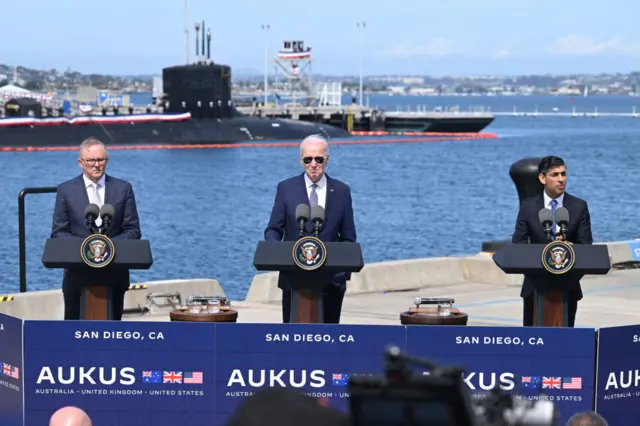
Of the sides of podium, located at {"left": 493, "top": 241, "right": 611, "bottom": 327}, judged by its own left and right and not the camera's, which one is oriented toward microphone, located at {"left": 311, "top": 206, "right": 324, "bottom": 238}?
right

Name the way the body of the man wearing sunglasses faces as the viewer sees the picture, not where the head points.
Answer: toward the camera

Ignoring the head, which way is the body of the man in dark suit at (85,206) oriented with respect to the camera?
toward the camera

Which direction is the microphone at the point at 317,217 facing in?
away from the camera

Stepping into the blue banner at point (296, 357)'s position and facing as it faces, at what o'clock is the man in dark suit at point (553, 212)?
The man in dark suit is roughly at 8 o'clock from the blue banner.

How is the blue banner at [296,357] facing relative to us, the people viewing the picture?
facing the viewer

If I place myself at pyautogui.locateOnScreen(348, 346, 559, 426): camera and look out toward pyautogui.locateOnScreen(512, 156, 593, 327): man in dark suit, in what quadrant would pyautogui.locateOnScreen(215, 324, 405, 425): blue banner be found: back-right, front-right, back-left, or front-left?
front-left

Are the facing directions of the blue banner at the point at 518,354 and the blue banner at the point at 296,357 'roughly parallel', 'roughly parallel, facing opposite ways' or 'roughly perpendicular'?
roughly parallel

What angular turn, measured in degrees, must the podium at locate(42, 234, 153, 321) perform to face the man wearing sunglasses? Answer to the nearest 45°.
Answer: approximately 90° to its left

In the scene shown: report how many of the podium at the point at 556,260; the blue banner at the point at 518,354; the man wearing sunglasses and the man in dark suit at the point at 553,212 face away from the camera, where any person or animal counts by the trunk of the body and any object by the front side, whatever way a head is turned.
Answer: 0

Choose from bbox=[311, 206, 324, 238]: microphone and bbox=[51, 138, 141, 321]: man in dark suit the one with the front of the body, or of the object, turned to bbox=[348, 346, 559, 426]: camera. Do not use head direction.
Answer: the man in dark suit

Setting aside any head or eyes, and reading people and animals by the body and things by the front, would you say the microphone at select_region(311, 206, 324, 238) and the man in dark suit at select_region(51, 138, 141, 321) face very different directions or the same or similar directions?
very different directions

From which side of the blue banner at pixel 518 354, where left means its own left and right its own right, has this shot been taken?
front
